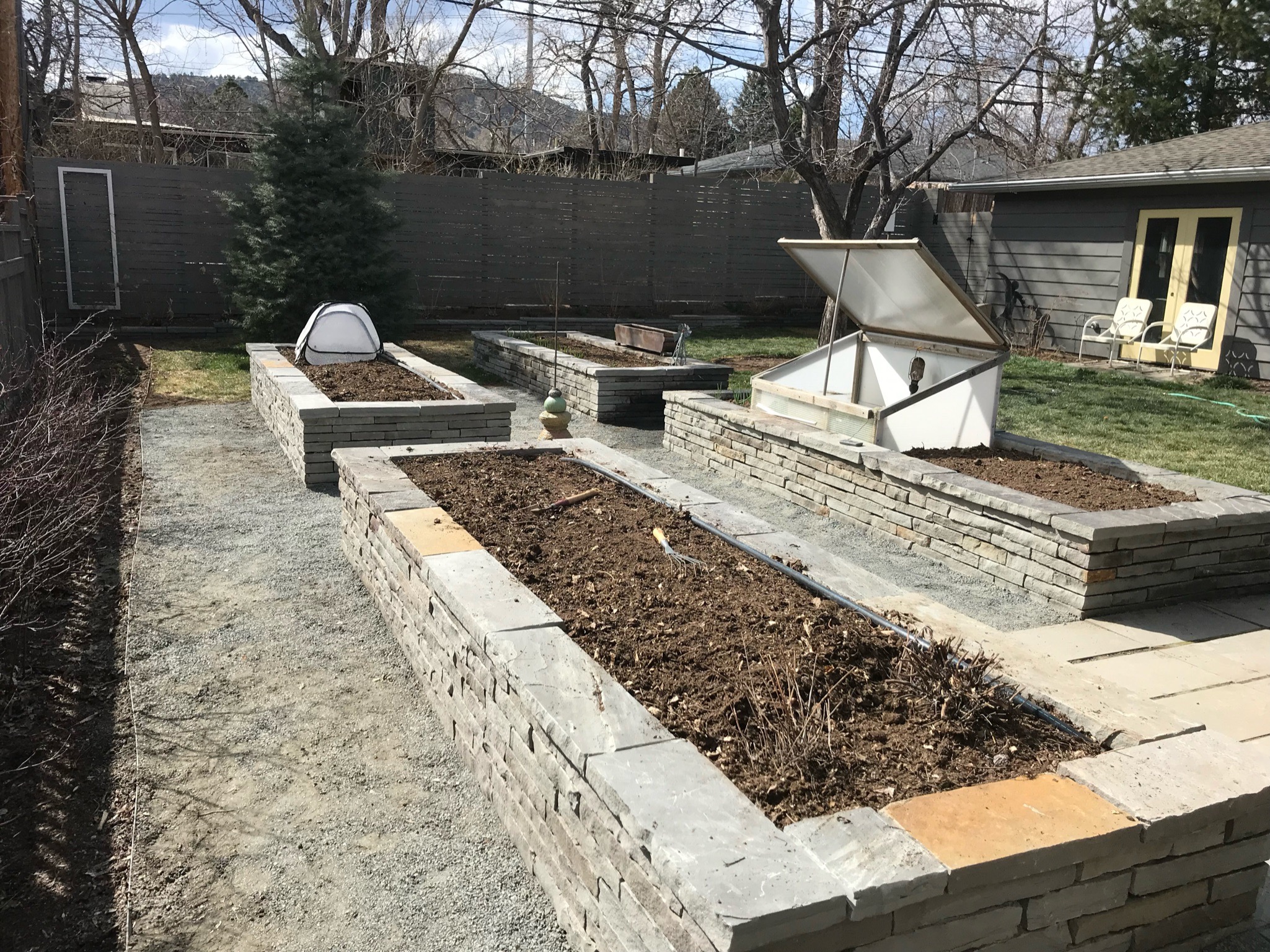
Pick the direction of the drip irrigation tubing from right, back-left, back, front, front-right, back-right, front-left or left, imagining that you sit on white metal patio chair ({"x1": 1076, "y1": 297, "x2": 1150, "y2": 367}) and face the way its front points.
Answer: front-left

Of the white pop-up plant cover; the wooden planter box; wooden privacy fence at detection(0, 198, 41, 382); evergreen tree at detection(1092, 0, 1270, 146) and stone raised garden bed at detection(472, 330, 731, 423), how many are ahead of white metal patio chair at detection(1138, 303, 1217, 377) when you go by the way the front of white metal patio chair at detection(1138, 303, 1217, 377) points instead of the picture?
4

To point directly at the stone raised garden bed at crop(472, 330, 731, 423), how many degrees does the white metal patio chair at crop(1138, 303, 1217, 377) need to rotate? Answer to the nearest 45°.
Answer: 0° — it already faces it

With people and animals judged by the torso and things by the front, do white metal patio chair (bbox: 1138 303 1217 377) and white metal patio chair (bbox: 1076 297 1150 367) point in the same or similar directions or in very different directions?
same or similar directions

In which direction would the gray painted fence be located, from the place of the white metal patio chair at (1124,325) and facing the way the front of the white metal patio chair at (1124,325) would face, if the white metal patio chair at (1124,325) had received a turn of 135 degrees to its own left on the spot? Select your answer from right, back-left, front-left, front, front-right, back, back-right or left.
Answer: back

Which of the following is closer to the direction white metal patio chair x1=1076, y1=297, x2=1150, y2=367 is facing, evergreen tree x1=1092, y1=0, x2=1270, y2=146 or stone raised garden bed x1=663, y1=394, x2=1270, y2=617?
the stone raised garden bed

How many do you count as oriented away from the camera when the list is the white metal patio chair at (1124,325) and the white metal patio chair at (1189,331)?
0

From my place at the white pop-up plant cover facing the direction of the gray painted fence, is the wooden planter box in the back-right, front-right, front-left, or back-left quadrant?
front-right

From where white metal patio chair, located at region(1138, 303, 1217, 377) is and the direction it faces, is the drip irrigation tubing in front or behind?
in front

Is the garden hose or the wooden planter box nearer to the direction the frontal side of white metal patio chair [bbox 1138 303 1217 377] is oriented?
the wooden planter box

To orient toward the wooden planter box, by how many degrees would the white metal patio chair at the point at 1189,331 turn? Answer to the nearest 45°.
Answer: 0° — it already faces it

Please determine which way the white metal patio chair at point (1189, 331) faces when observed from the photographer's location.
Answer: facing the viewer and to the left of the viewer

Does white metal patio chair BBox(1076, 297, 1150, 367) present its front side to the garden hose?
no

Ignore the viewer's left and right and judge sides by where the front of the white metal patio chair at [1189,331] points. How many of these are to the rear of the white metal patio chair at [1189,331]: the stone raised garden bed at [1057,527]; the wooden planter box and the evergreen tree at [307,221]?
0

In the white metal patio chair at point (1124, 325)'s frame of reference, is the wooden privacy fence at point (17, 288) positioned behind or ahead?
ahead

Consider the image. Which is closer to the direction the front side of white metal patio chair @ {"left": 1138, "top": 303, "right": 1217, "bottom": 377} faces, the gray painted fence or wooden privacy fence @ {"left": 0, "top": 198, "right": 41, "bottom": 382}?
the wooden privacy fence

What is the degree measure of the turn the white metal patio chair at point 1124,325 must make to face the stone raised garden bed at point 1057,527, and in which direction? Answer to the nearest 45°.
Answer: approximately 45° to its left
